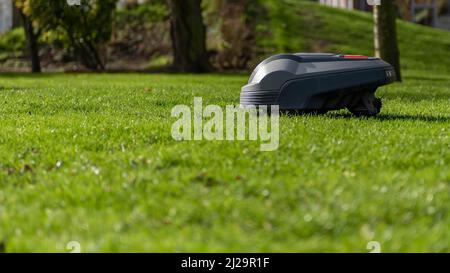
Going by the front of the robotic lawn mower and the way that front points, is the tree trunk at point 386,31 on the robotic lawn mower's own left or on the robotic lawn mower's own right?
on the robotic lawn mower's own right

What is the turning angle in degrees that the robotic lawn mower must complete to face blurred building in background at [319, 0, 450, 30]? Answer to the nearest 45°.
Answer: approximately 90° to its right

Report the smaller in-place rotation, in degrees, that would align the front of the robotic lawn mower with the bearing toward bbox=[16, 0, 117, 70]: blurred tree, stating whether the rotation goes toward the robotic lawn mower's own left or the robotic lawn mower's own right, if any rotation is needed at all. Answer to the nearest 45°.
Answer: approximately 45° to the robotic lawn mower's own right

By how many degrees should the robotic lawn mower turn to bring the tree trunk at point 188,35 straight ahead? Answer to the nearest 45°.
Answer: approximately 90° to its right

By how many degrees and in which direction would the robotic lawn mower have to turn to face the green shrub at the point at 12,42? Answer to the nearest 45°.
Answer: approximately 45° to its right

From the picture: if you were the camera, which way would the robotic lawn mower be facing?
facing to the left of the viewer

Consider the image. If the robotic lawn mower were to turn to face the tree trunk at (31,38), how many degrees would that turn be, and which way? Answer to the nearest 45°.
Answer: approximately 45° to its right

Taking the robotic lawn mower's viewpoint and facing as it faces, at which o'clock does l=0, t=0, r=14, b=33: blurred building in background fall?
The blurred building in background is roughly at 2 o'clock from the robotic lawn mower.
